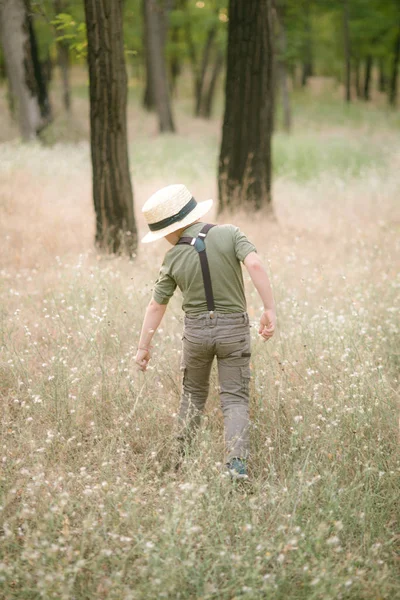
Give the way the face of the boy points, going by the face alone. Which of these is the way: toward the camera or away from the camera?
away from the camera

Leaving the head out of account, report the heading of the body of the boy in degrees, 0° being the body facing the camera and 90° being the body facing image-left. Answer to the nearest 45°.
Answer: approximately 180°

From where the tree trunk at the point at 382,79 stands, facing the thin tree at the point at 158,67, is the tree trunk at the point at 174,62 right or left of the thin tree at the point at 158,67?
right

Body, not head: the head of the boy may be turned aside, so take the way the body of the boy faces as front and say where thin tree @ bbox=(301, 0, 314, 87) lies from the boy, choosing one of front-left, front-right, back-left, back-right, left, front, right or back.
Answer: front

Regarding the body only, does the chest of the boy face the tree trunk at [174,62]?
yes

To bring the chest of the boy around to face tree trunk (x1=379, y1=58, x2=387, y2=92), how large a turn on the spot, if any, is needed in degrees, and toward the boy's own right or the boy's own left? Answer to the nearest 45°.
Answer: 0° — they already face it

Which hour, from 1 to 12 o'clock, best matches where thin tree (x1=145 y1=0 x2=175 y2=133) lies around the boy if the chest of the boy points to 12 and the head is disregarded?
The thin tree is roughly at 12 o'clock from the boy.

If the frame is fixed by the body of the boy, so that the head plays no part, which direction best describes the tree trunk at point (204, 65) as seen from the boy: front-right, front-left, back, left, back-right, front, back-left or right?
front

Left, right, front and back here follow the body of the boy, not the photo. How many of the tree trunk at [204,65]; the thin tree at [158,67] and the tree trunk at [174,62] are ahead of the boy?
3
